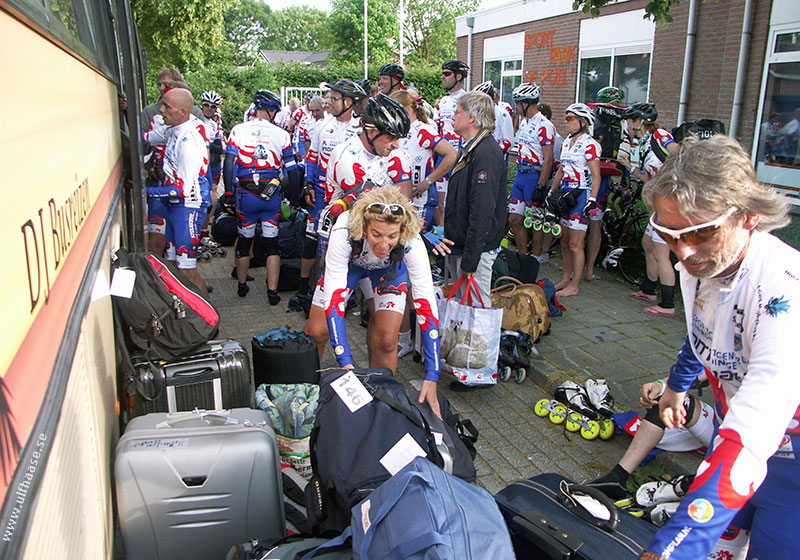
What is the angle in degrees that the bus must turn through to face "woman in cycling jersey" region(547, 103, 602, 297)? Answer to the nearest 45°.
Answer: approximately 45° to its right

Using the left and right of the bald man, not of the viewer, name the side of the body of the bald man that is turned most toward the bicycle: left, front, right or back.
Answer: back

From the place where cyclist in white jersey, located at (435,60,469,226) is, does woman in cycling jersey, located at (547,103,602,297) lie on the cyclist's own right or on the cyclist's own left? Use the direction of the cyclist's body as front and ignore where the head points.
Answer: on the cyclist's own left

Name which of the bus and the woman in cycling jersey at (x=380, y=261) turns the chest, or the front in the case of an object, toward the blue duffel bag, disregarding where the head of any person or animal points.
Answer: the woman in cycling jersey

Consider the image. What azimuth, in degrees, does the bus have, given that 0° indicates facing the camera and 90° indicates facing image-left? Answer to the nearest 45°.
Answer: approximately 180°
